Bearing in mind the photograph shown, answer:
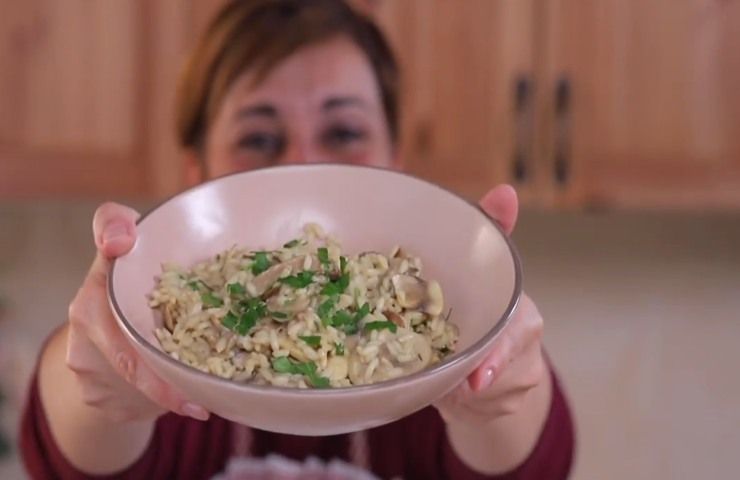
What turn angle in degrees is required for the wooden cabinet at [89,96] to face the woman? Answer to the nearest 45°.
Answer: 0° — it already faces them

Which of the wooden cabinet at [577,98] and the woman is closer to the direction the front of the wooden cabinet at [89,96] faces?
the woman

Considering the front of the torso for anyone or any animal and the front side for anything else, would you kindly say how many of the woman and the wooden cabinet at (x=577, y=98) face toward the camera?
2

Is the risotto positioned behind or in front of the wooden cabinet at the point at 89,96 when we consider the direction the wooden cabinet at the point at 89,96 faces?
in front

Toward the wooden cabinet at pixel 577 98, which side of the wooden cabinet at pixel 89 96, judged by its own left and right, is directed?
left

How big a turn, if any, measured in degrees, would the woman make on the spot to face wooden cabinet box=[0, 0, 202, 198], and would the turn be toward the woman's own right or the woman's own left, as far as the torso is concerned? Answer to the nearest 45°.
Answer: approximately 135° to the woman's own right

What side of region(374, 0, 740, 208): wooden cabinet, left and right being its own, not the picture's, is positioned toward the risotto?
front
